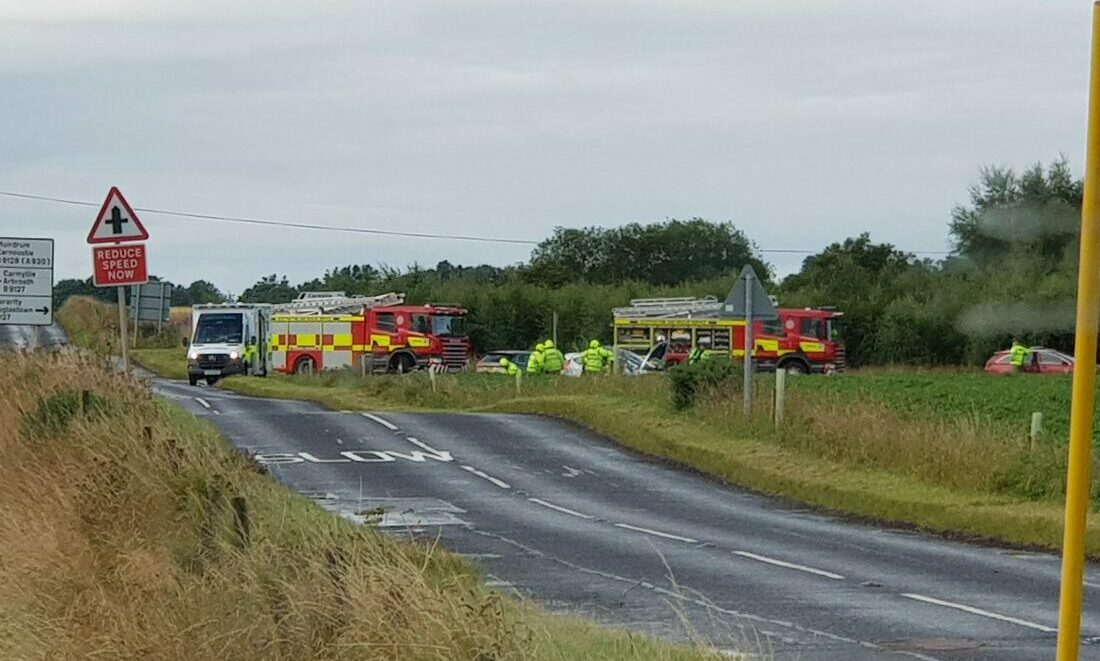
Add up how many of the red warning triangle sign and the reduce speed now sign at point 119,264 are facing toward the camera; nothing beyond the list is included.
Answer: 2

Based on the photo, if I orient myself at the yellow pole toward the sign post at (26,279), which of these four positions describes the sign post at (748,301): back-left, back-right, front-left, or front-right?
front-right

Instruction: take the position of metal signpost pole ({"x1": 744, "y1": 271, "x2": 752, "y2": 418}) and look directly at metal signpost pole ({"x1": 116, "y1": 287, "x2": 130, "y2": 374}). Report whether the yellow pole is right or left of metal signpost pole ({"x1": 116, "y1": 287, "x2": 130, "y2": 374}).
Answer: left

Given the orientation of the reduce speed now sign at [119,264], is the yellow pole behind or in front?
in front

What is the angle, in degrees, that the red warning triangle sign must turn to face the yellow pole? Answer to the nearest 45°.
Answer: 0° — it already faces it

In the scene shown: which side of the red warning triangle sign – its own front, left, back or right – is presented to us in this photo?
front

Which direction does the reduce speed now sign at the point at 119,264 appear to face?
toward the camera
